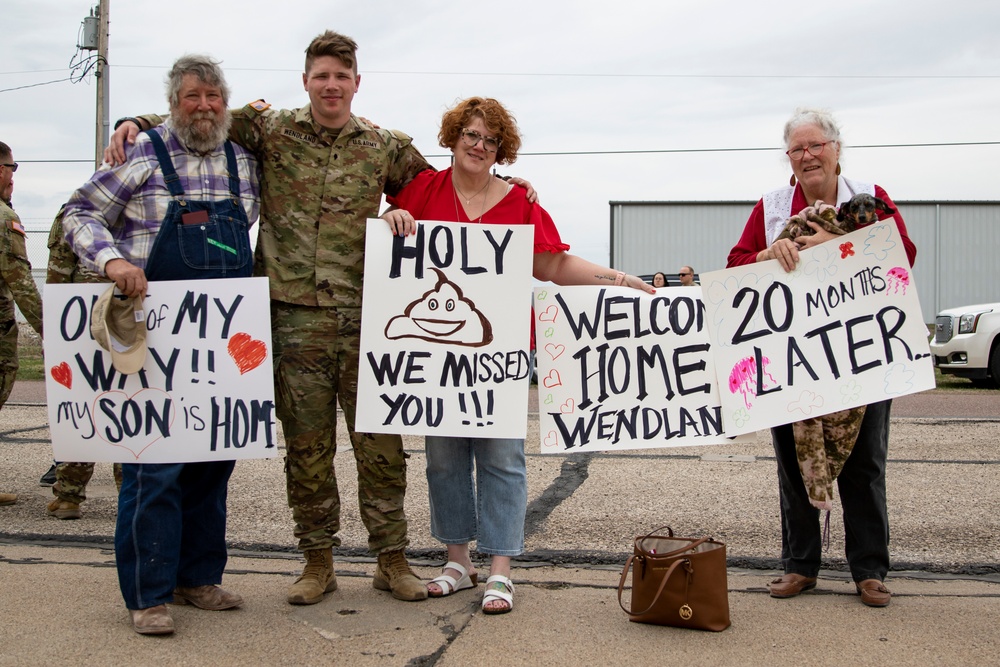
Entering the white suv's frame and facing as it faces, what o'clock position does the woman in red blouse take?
The woman in red blouse is roughly at 11 o'clock from the white suv.

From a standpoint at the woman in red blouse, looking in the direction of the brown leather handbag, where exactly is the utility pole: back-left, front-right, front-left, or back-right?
back-left

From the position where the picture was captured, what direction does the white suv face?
facing the viewer and to the left of the viewer

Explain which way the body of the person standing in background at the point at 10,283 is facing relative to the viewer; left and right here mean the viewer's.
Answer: facing to the right of the viewer

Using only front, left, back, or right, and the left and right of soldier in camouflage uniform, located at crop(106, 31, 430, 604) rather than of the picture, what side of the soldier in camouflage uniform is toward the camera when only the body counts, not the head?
front

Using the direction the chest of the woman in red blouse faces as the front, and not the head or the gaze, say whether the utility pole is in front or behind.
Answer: behind

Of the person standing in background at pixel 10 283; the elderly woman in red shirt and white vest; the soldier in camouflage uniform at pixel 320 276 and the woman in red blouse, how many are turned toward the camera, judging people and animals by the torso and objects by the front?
3

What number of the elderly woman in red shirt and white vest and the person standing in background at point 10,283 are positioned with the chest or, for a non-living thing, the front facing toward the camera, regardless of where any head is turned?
1

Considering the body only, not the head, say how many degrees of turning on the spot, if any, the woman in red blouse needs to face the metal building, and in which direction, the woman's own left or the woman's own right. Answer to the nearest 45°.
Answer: approximately 135° to the woman's own left

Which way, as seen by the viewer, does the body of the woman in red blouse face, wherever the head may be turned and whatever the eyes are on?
toward the camera
